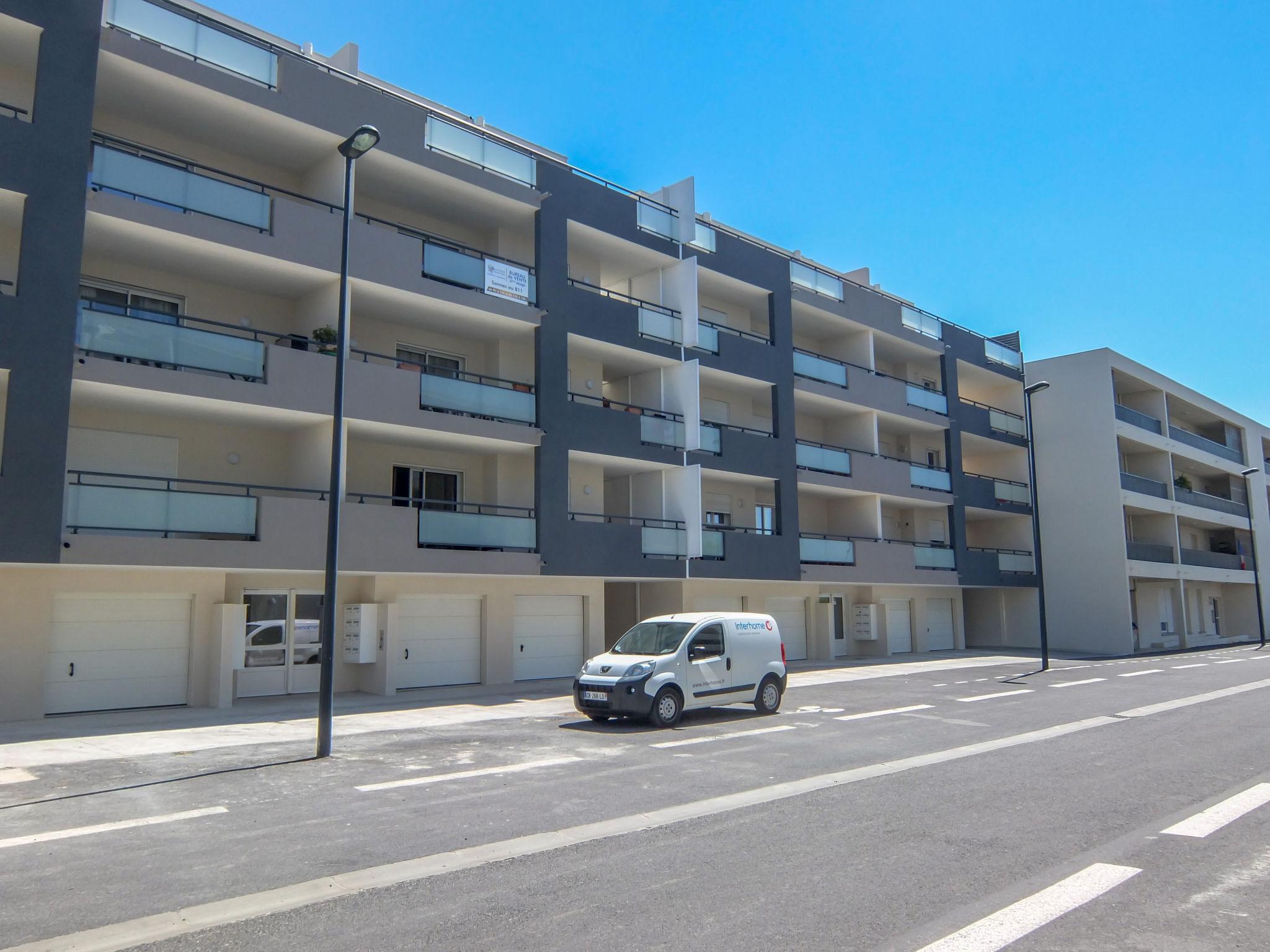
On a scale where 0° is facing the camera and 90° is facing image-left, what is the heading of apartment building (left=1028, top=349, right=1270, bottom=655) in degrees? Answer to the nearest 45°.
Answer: approximately 315°

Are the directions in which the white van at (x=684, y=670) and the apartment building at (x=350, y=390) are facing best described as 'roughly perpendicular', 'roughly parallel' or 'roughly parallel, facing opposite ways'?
roughly perpendicular

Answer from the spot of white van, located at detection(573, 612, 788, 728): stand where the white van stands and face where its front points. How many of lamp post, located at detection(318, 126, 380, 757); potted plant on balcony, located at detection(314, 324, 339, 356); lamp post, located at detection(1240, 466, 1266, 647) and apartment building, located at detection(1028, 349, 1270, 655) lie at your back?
2

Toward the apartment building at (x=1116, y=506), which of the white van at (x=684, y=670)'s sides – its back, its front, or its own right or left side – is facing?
back

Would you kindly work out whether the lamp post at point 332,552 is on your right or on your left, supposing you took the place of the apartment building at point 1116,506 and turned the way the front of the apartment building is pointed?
on your right

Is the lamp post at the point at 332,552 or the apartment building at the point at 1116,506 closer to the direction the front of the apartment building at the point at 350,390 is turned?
the lamp post

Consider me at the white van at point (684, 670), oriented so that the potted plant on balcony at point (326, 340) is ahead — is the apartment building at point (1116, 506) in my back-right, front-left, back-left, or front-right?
back-right

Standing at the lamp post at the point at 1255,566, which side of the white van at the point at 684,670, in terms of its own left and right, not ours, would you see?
back

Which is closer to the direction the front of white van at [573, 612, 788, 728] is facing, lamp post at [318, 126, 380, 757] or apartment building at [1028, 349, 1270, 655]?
the lamp post

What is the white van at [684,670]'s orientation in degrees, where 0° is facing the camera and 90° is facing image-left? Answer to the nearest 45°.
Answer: approximately 45°

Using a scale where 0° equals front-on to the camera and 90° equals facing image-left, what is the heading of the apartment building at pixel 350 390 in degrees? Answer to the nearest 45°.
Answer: approximately 315°

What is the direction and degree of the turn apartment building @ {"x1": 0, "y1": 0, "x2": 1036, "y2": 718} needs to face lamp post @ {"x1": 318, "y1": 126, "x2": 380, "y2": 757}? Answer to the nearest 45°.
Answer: approximately 45° to its right

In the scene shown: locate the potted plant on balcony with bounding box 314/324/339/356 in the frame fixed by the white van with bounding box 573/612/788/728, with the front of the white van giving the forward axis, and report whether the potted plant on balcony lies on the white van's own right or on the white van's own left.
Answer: on the white van's own right
